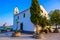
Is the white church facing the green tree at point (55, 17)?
no

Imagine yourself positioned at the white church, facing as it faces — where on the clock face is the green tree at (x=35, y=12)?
The green tree is roughly at 10 o'clock from the white church.
